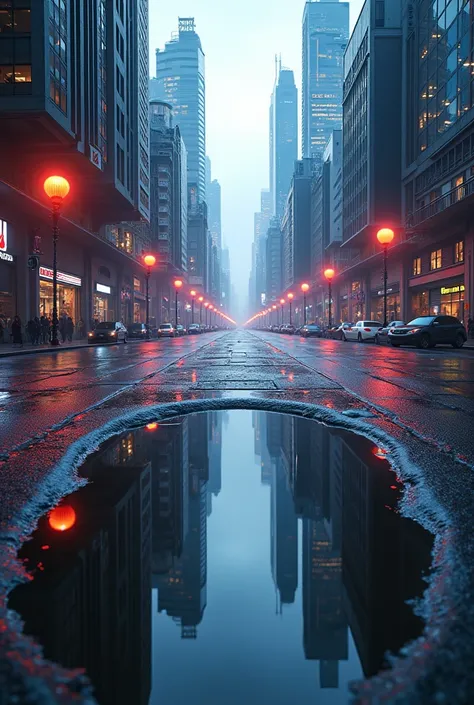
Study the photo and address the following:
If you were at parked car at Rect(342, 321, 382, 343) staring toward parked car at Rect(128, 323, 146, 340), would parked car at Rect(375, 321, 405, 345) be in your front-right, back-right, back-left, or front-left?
back-left

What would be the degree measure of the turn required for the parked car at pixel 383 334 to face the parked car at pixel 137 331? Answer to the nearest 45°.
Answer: approximately 90° to its right

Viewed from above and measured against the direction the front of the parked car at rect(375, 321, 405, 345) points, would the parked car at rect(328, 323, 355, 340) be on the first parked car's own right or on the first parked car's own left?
on the first parked car's own right

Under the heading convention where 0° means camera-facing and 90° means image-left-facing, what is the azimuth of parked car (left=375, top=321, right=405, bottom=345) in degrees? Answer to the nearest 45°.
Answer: approximately 45°

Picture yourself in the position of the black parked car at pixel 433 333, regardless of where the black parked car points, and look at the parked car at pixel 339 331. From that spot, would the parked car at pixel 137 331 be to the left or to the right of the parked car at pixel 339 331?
left

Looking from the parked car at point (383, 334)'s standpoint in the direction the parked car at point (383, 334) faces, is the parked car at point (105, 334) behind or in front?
in front

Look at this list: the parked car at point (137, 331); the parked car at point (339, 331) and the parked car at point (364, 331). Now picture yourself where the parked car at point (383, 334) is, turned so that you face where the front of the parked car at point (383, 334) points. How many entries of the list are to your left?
0

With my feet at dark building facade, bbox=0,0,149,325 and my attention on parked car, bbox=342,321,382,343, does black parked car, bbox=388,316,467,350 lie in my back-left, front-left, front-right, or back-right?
front-right

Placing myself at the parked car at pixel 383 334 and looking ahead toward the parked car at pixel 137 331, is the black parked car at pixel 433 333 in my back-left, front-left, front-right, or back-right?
back-left
